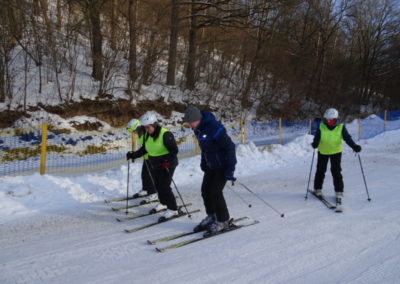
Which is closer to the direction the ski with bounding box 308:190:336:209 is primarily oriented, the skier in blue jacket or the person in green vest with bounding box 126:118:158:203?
the skier in blue jacket

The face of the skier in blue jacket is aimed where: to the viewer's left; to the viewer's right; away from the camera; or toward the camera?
to the viewer's left

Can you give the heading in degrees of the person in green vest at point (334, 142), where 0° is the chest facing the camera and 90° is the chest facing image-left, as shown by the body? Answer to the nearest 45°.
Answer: approximately 0°

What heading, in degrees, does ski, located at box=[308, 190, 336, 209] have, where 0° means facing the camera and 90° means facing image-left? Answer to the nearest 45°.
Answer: approximately 315°

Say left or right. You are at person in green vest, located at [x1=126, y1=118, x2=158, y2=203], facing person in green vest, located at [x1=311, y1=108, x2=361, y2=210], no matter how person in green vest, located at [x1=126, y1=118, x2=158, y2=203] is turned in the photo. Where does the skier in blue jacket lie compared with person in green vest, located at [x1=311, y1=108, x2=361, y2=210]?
right
